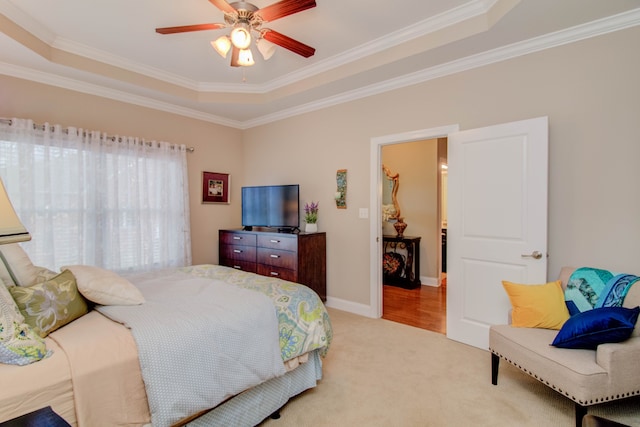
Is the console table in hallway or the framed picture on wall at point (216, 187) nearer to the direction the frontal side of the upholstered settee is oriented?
the framed picture on wall

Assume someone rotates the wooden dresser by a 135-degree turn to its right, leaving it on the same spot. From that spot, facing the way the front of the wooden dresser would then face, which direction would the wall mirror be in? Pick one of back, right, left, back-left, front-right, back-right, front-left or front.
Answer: front-right

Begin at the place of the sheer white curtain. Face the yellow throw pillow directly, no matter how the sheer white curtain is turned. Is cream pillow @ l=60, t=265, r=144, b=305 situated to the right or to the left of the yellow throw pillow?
right

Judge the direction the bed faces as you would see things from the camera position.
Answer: facing away from the viewer and to the right of the viewer

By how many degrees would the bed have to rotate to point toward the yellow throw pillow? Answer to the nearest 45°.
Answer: approximately 45° to its right

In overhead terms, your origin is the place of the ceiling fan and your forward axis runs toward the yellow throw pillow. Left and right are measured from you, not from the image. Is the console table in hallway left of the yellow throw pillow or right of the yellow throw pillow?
left

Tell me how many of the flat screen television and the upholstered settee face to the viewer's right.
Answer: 0

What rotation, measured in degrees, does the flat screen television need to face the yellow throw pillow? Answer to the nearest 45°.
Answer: approximately 90° to its left

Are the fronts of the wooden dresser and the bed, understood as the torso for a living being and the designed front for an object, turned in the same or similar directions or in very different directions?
very different directions

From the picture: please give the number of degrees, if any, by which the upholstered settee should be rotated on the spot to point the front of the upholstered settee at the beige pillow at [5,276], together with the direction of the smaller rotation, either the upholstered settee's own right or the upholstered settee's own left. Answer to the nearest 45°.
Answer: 0° — it already faces it
